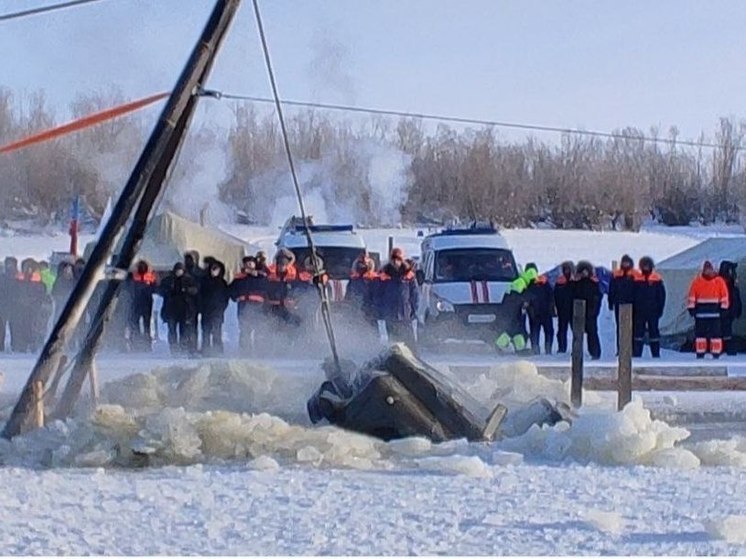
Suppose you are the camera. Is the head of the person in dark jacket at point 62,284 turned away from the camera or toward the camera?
toward the camera

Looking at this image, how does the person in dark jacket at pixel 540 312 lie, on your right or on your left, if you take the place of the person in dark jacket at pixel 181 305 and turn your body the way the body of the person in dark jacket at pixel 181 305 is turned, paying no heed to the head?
on your left

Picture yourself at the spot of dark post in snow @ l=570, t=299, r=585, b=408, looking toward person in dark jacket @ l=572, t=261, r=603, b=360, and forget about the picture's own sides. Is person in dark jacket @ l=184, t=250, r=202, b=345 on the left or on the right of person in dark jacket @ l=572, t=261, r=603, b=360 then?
left

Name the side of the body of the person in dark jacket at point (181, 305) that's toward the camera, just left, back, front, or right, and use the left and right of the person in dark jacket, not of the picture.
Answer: front

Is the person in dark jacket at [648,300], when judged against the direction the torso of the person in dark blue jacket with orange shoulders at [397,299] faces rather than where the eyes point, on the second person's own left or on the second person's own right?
on the second person's own left

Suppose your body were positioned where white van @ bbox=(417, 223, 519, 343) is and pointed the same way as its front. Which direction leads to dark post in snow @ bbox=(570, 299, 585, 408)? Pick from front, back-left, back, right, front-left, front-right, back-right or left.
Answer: front

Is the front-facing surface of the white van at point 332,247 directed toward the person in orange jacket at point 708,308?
no

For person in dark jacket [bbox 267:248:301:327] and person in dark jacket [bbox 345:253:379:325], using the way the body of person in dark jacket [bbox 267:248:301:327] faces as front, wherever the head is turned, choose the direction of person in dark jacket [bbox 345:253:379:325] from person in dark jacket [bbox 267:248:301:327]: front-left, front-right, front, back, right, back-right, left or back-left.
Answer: left

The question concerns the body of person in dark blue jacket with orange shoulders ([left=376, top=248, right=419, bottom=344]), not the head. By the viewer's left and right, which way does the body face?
facing the viewer

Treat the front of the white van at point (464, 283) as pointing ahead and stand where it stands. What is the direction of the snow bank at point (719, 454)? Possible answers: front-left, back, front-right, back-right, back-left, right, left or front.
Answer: front

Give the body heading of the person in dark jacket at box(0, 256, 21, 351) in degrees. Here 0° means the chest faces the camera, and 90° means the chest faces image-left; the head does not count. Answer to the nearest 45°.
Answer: approximately 0°

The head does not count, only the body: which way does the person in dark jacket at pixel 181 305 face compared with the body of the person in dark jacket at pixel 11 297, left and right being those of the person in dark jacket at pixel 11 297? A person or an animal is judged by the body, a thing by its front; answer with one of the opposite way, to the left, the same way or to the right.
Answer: the same way

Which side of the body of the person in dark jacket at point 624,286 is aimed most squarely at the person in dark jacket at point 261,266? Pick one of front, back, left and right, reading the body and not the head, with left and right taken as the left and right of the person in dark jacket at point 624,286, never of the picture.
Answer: right

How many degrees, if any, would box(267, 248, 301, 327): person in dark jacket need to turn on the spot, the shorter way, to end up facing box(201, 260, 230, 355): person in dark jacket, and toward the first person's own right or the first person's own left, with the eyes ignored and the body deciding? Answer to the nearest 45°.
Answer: approximately 90° to the first person's own right
